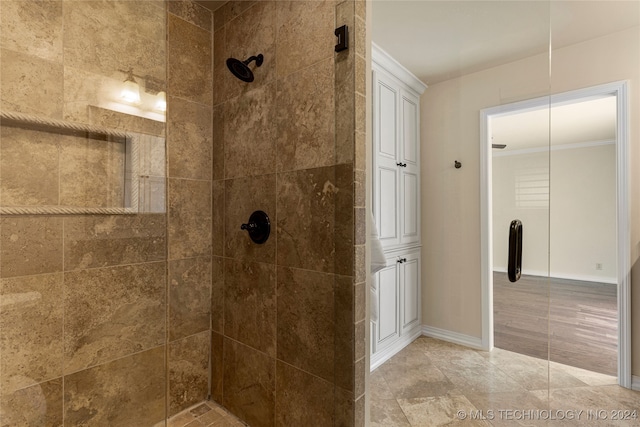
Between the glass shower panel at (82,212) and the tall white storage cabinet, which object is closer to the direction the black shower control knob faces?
the glass shower panel

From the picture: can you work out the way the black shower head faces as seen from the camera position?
facing the viewer and to the left of the viewer

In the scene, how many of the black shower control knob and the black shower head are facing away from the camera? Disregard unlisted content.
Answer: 0

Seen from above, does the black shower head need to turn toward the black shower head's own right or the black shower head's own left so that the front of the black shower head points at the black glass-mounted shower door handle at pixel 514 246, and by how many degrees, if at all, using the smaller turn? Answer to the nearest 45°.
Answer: approximately 90° to the black shower head's own left

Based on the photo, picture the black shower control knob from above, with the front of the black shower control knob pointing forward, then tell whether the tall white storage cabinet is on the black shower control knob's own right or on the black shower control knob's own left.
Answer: on the black shower control knob's own left

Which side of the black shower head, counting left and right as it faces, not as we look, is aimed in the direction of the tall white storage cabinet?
back

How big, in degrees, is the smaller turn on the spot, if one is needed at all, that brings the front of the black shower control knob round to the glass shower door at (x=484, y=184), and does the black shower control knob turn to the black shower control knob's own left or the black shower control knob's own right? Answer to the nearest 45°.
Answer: approximately 90° to the black shower control knob's own left
